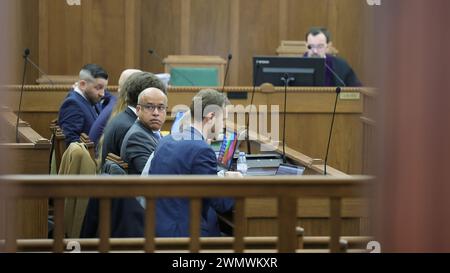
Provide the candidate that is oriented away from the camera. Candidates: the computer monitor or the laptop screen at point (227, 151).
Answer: the computer monitor

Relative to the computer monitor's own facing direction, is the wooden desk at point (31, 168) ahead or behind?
behind

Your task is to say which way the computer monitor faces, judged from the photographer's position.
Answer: facing away from the viewer

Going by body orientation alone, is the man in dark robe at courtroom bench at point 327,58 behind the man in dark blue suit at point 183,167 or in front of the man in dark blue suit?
in front

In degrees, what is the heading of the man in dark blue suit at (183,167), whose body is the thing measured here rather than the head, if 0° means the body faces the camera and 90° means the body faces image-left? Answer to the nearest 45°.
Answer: approximately 225°

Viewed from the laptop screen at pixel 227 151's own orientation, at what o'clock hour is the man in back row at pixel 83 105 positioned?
The man in back row is roughly at 3 o'clock from the laptop screen.

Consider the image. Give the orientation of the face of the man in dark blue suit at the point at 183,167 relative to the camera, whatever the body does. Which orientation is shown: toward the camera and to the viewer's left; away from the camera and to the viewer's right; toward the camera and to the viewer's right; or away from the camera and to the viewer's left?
away from the camera and to the viewer's right

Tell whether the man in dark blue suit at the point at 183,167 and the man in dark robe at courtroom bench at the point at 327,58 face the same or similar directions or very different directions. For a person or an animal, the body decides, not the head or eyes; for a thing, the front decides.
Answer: very different directions

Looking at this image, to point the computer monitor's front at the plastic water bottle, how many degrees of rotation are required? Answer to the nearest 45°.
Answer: approximately 180°

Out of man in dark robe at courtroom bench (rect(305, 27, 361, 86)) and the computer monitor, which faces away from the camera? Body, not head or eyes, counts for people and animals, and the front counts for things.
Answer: the computer monitor

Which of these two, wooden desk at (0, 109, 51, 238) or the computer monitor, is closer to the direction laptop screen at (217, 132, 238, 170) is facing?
the wooden desk

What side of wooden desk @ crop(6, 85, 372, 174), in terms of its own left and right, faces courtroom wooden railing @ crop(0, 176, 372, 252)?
front
